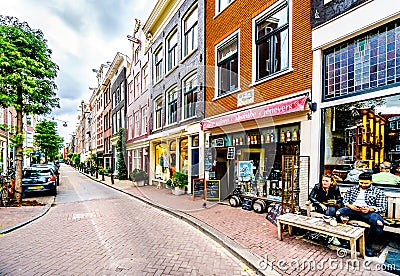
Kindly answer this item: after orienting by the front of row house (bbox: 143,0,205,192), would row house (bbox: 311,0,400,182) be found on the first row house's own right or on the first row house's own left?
on the first row house's own left

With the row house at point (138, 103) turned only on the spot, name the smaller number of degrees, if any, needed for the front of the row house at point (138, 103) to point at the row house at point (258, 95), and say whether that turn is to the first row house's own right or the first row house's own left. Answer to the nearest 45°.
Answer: approximately 45° to the first row house's own left

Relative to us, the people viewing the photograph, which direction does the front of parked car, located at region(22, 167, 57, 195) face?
facing away from the viewer

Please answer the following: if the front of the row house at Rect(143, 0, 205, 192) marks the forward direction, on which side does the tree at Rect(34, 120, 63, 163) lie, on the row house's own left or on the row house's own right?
on the row house's own right

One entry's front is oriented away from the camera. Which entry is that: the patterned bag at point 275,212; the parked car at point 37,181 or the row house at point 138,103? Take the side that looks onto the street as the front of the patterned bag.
the parked car

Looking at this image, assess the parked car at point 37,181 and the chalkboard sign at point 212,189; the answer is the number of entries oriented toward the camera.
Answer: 1

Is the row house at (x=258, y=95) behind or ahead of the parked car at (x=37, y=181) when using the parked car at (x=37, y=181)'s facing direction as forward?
behind
